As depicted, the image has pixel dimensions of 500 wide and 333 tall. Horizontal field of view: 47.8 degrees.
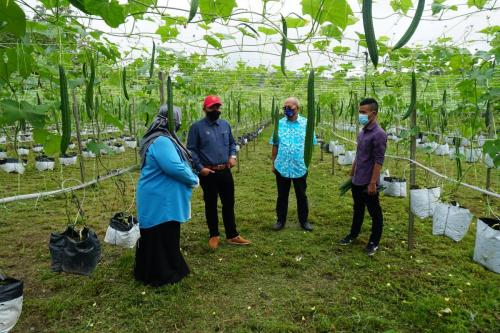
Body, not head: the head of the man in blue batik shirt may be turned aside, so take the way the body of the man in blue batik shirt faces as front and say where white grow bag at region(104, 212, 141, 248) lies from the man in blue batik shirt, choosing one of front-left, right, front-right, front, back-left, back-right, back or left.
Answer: front-right

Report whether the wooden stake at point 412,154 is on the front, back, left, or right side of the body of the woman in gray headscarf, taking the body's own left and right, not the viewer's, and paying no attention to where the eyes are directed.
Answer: front

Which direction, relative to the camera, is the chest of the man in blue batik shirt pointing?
toward the camera

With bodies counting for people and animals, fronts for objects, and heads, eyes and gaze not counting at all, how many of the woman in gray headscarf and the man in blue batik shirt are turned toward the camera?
1

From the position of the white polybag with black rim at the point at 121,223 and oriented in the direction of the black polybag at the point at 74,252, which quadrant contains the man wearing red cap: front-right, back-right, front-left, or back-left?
back-left

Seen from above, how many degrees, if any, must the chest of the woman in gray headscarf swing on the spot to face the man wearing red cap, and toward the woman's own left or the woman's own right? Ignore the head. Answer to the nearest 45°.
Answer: approximately 45° to the woman's own left

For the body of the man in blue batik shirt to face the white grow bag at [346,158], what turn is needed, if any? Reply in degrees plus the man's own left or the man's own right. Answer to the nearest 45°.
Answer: approximately 180°

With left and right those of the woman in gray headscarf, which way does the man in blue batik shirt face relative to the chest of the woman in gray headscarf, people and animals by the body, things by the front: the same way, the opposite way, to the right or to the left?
to the right

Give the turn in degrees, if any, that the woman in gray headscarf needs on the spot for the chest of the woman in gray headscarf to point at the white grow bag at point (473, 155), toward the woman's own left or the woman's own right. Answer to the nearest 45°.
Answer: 0° — they already face it

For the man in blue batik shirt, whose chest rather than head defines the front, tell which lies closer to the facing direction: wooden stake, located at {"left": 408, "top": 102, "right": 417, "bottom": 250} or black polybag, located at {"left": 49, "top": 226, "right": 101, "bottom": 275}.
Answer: the black polybag

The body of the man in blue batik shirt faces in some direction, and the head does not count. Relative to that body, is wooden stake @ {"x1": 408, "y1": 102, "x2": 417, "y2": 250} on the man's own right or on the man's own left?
on the man's own left

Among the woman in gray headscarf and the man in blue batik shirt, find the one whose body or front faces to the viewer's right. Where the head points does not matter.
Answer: the woman in gray headscarf

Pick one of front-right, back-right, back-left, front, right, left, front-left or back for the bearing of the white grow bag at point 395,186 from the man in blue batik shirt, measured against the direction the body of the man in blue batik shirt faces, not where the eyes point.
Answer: back-left

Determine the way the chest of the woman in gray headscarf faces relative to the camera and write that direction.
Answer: to the viewer's right
